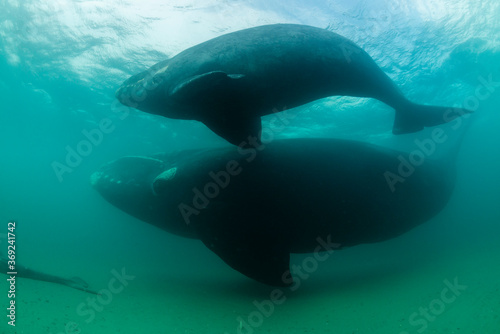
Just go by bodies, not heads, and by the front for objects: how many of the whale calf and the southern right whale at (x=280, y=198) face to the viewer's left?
2

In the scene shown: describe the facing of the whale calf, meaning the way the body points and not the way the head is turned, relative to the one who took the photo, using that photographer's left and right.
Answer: facing to the left of the viewer

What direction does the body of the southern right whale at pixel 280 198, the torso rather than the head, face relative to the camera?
to the viewer's left
